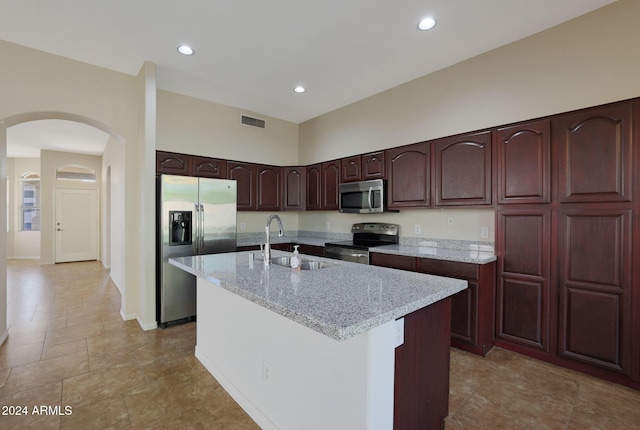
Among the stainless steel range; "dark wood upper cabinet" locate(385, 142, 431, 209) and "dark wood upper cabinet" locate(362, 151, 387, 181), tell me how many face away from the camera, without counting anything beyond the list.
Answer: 0

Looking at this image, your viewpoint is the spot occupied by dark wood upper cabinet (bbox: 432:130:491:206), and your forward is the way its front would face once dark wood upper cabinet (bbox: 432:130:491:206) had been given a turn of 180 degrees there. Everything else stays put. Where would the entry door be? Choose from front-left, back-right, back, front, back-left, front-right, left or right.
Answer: back-left

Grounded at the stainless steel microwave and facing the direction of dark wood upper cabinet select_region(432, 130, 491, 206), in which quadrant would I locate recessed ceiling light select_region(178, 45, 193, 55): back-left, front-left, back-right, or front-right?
back-right

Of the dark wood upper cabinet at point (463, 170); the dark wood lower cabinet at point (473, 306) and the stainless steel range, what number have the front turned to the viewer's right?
0

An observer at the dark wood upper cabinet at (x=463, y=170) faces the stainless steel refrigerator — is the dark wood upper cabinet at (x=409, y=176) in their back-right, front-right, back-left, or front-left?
front-right

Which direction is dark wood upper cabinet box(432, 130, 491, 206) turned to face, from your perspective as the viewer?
facing the viewer and to the left of the viewer

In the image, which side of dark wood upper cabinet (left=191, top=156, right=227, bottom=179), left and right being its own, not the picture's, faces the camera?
front

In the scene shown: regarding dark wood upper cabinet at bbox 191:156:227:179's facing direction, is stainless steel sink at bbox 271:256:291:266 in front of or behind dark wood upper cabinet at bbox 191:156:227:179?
in front
